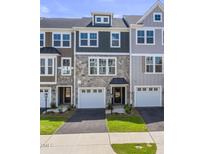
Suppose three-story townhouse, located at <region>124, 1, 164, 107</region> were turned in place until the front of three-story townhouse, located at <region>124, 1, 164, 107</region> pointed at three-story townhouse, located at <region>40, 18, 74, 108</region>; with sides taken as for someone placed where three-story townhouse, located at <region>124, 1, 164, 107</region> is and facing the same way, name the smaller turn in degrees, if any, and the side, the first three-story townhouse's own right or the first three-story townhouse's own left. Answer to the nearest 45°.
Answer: approximately 90° to the first three-story townhouse's own right

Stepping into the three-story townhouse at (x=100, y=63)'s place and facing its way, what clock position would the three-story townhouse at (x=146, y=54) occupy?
the three-story townhouse at (x=146, y=54) is roughly at 9 o'clock from the three-story townhouse at (x=100, y=63).

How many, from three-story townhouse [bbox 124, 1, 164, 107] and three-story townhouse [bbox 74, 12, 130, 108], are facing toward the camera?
2

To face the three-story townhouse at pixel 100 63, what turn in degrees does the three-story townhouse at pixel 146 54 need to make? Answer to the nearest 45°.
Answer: approximately 90° to its right

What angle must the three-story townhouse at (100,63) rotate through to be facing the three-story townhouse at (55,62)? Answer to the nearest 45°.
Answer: approximately 90° to its right

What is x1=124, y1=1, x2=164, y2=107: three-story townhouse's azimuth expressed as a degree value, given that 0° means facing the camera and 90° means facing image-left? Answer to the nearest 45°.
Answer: approximately 0°

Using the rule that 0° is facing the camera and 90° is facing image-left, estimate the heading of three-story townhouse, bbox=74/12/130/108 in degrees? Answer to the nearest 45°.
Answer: approximately 0°
